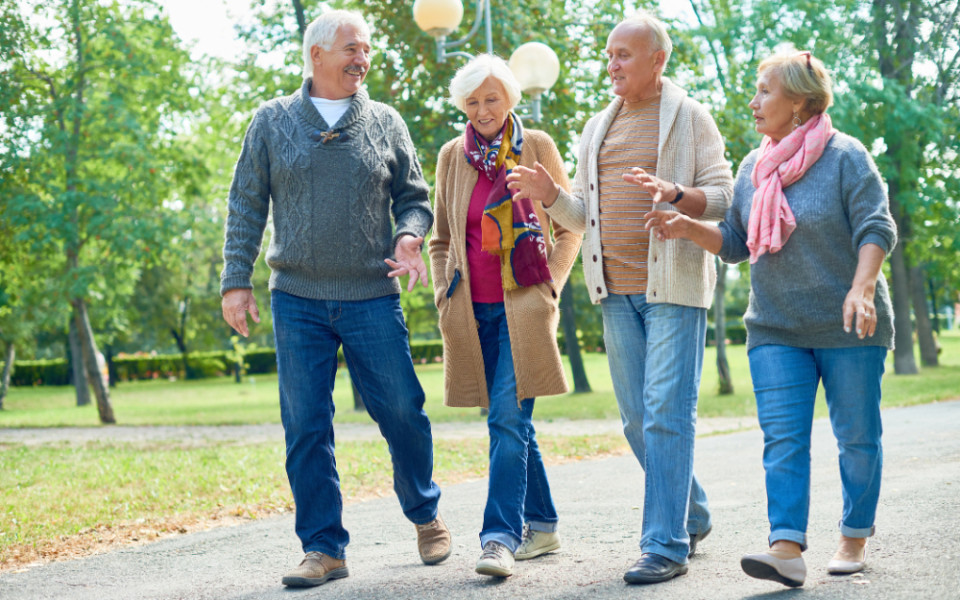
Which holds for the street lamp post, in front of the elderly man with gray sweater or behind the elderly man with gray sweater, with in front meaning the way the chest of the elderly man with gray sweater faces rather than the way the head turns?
behind

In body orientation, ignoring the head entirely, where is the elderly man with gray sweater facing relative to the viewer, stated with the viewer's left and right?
facing the viewer

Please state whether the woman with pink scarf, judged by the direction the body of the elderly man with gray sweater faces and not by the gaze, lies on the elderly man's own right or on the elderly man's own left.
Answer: on the elderly man's own left

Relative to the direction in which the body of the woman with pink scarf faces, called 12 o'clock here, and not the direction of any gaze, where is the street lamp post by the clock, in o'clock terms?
The street lamp post is roughly at 4 o'clock from the woman with pink scarf.

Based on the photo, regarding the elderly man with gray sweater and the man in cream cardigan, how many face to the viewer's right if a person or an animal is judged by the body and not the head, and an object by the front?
0

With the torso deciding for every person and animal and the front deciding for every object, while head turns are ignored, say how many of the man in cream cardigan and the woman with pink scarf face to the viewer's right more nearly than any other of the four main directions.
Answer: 0

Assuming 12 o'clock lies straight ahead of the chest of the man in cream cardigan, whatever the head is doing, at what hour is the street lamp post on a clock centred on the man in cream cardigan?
The street lamp post is roughly at 4 o'clock from the man in cream cardigan.

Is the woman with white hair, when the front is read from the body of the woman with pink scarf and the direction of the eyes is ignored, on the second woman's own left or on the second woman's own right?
on the second woman's own right

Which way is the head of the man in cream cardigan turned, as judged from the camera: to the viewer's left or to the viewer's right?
to the viewer's left

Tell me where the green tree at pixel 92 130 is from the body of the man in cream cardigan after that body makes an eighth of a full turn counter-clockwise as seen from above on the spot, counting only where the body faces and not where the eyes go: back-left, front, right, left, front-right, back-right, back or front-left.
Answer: back-right

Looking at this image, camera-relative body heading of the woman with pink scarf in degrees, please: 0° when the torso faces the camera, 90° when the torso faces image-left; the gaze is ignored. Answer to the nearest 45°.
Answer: approximately 45°

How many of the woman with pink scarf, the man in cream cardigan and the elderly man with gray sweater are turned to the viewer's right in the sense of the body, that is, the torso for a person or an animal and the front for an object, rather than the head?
0

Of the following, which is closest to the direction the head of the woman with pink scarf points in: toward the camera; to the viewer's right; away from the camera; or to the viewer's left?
to the viewer's left

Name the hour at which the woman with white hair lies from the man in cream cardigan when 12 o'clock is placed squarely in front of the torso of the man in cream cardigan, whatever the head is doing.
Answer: The woman with white hair is roughly at 2 o'clock from the man in cream cardigan.

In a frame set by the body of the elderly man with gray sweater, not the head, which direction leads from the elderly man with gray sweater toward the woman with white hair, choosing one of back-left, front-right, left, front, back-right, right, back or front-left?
left
